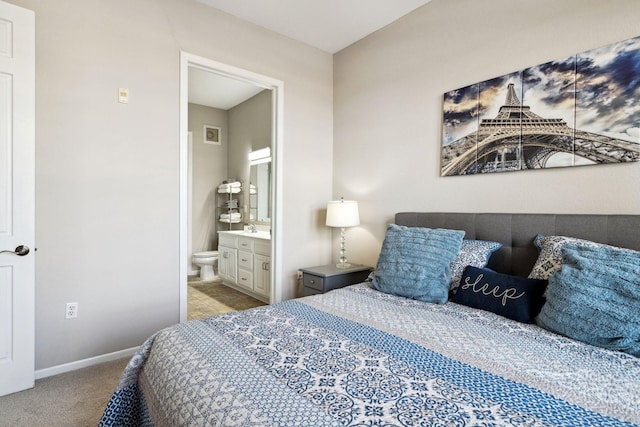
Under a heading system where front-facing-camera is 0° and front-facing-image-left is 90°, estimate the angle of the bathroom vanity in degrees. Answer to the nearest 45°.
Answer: approximately 45°

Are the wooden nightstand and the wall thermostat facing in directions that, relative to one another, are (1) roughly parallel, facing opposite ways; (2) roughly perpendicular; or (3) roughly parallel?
roughly perpendicular

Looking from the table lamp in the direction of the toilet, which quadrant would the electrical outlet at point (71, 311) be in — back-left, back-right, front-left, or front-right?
front-left

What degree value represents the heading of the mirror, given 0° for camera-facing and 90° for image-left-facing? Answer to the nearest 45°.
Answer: approximately 45°

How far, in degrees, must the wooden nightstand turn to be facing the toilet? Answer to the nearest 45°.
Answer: approximately 90° to its right

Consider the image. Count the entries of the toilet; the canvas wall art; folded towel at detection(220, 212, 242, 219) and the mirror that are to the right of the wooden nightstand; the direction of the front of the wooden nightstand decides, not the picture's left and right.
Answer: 3

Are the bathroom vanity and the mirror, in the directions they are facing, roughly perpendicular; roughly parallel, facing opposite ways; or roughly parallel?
roughly parallel

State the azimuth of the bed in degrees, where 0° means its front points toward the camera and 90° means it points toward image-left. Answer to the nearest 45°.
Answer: approximately 45°
